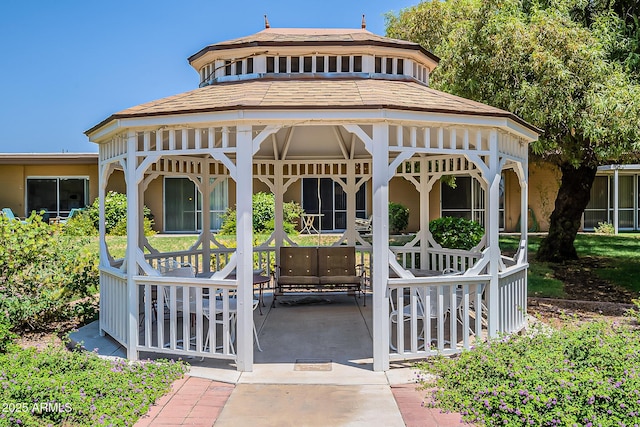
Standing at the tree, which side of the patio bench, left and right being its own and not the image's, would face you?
left

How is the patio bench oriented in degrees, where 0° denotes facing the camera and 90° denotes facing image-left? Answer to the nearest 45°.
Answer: approximately 0°

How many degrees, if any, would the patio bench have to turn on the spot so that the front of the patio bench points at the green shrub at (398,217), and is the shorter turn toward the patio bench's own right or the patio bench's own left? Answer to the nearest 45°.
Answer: approximately 180°

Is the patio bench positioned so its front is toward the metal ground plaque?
yes

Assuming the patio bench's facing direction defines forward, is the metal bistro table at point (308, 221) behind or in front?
behind

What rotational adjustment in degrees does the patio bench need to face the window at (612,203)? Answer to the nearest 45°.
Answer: approximately 135° to its left

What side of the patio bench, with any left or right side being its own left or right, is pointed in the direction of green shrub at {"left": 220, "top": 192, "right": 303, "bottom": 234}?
back

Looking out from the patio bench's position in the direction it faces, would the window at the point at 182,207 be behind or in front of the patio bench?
behind

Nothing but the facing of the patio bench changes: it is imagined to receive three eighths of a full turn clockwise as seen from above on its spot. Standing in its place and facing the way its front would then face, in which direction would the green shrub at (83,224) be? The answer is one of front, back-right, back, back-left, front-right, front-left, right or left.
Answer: front

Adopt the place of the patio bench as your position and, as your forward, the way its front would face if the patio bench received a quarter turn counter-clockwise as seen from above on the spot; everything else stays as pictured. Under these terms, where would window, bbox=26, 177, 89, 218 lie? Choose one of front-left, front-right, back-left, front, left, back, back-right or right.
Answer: back-left

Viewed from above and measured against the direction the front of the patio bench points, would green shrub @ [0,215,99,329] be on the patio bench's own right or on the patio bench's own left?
on the patio bench's own right
